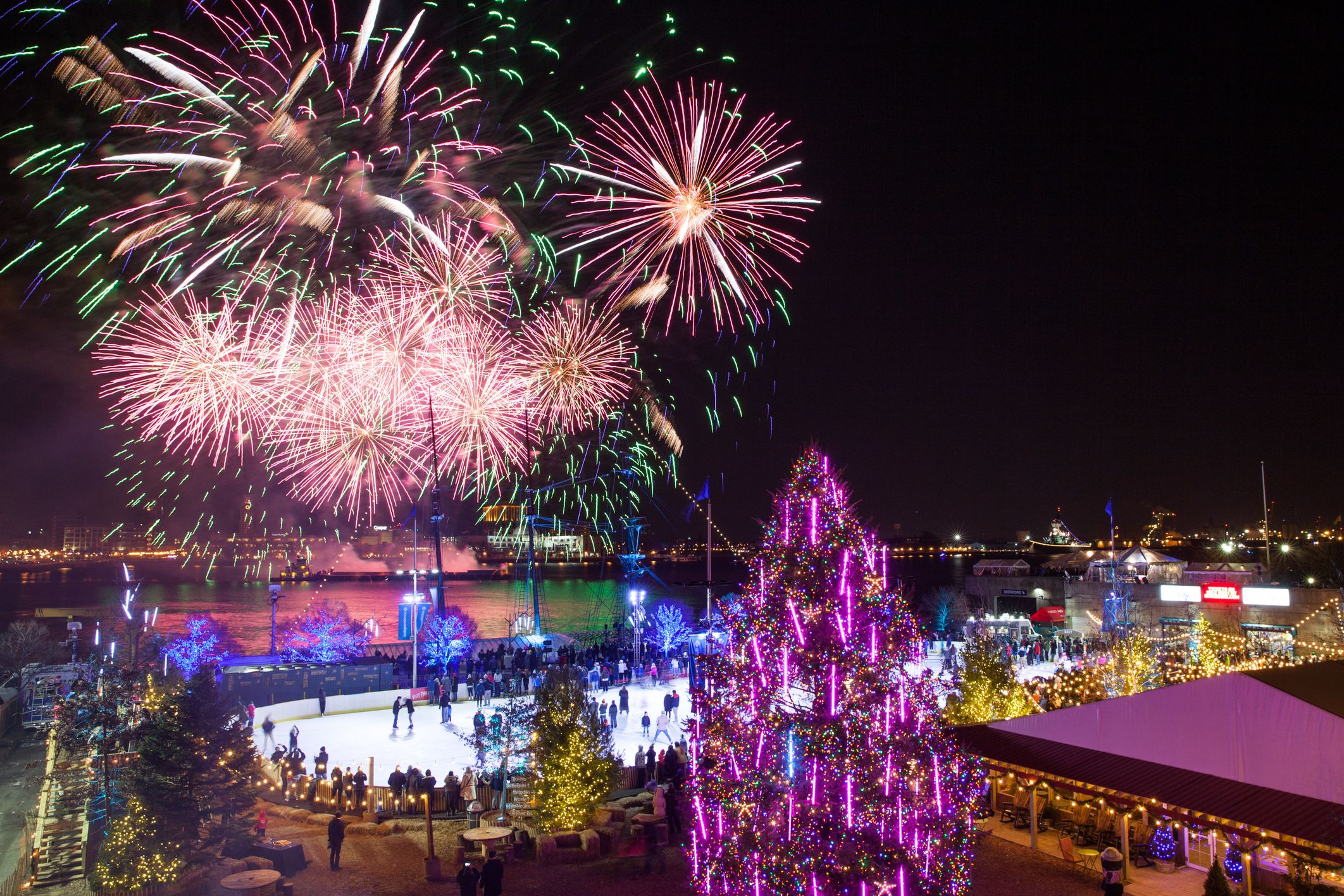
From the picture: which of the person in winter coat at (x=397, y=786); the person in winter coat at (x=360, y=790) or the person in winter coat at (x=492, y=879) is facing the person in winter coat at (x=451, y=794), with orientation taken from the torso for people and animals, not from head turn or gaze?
the person in winter coat at (x=492, y=879)

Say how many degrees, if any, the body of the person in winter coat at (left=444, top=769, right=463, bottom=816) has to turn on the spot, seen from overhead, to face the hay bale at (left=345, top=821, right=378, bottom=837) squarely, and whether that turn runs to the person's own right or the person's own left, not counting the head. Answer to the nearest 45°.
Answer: approximately 135° to the person's own left

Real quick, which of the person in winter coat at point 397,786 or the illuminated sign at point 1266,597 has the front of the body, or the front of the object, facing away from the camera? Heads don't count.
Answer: the person in winter coat

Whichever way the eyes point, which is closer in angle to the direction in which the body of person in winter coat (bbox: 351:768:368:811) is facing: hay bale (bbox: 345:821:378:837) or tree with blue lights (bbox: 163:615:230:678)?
the tree with blue lights

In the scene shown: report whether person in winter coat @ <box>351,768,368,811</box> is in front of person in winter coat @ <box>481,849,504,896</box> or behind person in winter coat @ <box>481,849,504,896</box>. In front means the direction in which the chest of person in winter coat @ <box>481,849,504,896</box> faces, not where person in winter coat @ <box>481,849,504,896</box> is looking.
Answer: in front

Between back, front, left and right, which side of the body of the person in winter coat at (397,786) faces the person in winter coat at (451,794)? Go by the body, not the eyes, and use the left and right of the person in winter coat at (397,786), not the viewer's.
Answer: right

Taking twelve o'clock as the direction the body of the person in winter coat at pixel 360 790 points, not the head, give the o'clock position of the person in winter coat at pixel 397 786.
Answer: the person in winter coat at pixel 397 786 is roughly at 3 o'clock from the person in winter coat at pixel 360 790.

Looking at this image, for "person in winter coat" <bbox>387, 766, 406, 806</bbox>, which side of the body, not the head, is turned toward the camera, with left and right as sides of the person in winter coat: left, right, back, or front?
back

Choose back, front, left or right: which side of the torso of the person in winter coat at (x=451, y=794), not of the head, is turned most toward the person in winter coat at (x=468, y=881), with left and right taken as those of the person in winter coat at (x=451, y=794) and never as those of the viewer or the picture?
back

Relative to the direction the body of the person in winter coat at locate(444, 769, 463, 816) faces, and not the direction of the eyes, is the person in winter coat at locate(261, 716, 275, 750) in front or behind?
in front

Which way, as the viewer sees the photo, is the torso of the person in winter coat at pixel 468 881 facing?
away from the camera

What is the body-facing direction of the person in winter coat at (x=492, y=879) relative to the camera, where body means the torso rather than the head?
away from the camera

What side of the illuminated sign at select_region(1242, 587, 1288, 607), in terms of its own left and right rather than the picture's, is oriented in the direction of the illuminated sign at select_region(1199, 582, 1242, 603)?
right

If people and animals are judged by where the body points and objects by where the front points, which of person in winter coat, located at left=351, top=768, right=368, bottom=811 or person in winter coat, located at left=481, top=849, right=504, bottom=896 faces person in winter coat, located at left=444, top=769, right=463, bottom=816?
person in winter coat, located at left=481, top=849, right=504, bottom=896

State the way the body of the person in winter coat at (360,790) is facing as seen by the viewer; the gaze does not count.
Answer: away from the camera

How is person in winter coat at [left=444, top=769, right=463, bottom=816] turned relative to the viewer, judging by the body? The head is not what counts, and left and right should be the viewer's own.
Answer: facing away from the viewer

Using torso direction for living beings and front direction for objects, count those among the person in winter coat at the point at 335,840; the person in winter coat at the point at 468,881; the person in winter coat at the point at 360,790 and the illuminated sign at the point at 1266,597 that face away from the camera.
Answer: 3

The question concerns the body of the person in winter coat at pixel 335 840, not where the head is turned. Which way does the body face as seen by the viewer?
away from the camera
